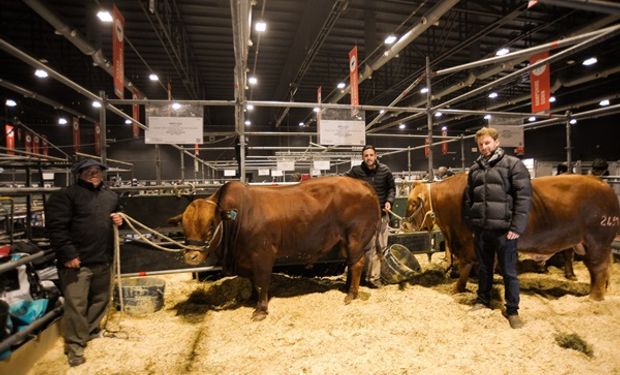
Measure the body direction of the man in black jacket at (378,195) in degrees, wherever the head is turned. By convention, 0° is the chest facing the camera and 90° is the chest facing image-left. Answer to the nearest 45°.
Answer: approximately 0°

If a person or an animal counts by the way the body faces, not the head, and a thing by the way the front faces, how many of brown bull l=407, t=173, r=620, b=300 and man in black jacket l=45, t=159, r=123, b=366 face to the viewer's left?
1

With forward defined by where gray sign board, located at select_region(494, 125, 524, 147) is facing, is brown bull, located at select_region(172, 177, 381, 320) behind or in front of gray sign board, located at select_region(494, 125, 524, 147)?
in front

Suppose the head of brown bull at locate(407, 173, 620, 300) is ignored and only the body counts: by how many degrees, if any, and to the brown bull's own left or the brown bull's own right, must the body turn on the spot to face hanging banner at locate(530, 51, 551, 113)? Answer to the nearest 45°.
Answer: approximately 90° to the brown bull's own right

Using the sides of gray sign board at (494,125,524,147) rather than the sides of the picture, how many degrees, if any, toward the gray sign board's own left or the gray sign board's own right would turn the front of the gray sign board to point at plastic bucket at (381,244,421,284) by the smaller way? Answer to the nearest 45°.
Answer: approximately 45° to the gray sign board's own right

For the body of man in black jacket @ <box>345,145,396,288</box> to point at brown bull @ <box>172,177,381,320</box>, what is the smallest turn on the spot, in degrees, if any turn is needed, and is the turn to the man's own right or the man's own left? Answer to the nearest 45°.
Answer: approximately 45° to the man's own right

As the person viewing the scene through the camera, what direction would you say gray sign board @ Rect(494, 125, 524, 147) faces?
facing the viewer

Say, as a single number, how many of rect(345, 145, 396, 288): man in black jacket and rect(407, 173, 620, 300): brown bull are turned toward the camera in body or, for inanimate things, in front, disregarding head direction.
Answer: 1

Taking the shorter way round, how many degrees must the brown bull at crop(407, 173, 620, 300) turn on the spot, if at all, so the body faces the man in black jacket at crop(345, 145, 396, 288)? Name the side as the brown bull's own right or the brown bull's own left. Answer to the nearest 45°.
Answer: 0° — it already faces them

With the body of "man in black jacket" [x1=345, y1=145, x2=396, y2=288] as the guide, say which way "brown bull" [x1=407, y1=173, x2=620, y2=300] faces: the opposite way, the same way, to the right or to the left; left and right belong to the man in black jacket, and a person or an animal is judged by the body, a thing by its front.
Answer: to the right

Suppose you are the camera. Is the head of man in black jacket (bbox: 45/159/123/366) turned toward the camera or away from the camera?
toward the camera

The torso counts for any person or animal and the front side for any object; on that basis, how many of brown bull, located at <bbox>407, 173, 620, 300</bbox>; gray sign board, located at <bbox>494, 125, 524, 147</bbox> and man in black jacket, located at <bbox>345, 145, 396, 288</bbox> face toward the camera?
2

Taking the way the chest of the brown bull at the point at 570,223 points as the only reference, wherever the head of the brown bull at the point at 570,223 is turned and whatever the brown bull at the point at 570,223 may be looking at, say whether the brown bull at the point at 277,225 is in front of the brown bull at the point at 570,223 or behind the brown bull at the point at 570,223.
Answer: in front

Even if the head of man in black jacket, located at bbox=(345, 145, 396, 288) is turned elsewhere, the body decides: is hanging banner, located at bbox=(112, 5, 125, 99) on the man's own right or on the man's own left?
on the man's own right

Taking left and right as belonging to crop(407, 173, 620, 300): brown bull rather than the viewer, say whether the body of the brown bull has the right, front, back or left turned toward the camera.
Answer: left
